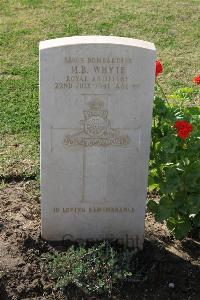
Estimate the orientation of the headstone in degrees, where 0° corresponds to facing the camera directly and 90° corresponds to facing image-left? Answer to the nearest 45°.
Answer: approximately 0°

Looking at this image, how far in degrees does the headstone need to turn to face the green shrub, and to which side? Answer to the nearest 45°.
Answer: approximately 90° to its left
